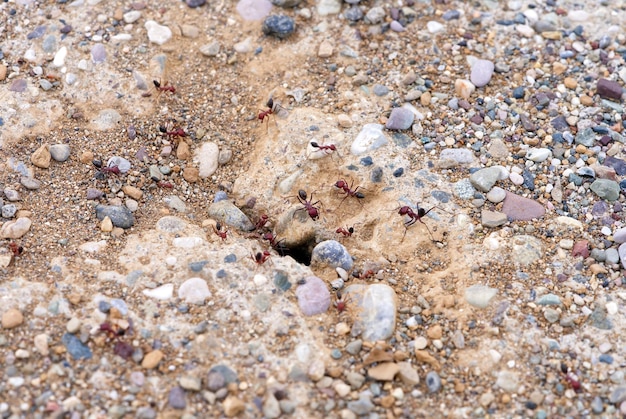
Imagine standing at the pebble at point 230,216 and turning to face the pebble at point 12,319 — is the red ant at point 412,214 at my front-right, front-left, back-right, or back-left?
back-left

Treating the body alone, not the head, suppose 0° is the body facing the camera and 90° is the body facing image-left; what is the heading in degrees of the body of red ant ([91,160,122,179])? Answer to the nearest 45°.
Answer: approximately 270°

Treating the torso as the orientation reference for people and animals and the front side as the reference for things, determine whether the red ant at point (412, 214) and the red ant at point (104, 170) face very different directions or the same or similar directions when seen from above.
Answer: very different directions

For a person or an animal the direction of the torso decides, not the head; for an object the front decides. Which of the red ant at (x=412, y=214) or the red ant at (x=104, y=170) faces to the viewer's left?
the red ant at (x=412, y=214)

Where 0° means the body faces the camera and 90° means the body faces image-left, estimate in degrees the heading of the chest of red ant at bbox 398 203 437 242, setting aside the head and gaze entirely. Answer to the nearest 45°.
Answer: approximately 90°

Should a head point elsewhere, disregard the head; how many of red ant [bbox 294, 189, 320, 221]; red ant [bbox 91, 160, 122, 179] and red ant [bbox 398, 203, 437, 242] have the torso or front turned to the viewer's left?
1

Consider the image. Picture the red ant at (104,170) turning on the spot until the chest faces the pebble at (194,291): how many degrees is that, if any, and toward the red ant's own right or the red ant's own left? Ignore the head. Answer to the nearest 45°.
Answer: approximately 90° to the red ant's own right

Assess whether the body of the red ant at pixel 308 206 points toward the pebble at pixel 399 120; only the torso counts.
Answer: no

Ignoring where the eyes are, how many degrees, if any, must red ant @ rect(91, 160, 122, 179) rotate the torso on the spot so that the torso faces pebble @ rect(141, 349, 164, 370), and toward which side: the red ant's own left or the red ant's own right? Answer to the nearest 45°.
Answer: approximately 90° to the red ant's own right

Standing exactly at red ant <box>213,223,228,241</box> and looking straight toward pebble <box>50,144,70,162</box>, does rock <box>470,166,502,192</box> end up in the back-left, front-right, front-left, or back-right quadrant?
back-right

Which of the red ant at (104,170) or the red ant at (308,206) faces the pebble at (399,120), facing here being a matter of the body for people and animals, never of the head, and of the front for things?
the red ant at (104,170)

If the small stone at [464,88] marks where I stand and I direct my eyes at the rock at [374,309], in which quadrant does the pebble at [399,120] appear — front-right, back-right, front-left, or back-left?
front-right

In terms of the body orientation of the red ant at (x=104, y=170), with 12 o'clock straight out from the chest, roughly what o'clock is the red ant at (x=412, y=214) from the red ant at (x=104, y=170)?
the red ant at (x=412, y=214) is roughly at 1 o'clock from the red ant at (x=104, y=170).

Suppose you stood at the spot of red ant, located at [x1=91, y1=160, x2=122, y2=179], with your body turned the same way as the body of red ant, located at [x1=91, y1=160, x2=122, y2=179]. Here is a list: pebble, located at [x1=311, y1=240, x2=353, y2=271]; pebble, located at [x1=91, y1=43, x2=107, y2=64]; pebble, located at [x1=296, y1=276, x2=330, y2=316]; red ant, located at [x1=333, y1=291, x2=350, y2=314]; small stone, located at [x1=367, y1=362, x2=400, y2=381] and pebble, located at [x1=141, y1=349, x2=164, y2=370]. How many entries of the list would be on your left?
1

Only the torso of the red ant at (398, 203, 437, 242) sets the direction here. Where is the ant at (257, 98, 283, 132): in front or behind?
in front

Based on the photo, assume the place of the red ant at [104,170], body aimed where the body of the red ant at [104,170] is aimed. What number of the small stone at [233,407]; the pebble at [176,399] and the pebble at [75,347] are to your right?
3
